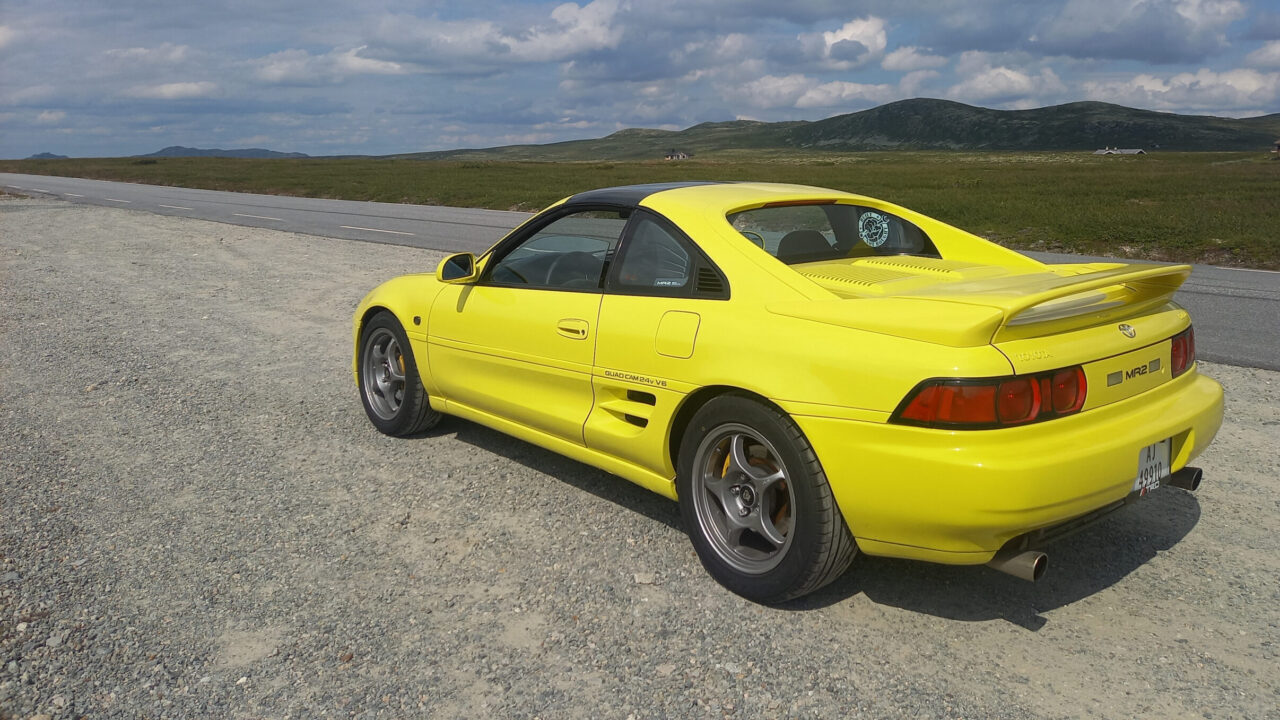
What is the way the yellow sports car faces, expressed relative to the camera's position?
facing away from the viewer and to the left of the viewer
